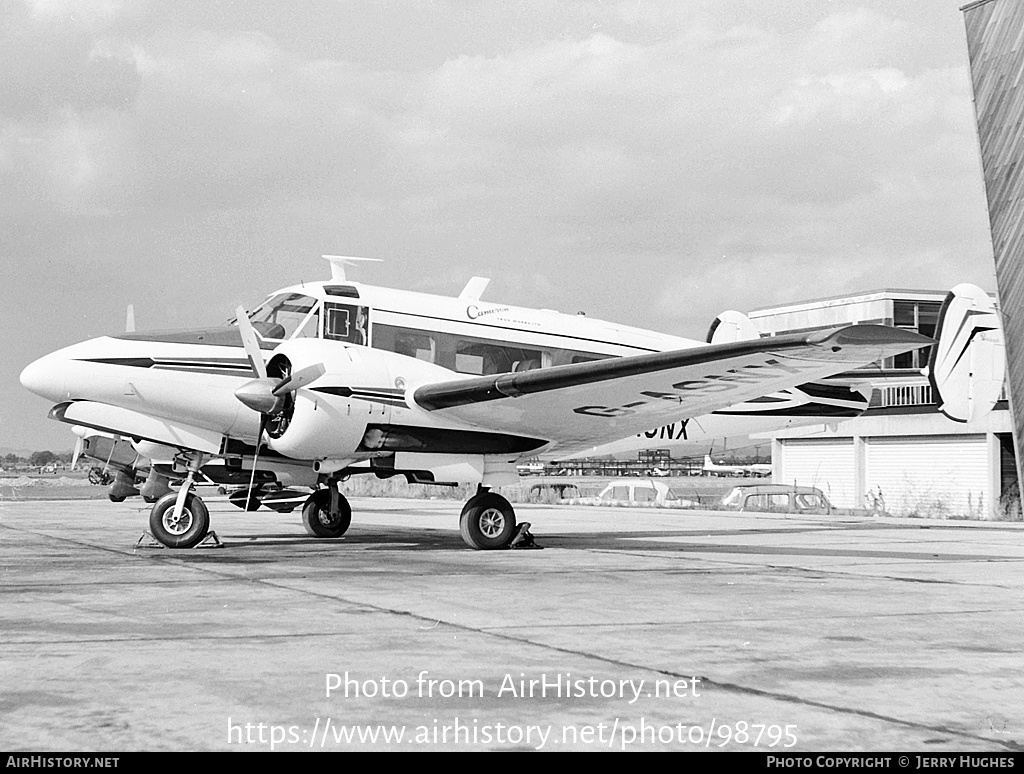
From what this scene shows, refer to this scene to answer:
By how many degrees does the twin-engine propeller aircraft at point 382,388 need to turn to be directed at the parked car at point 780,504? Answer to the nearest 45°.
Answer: approximately 180°

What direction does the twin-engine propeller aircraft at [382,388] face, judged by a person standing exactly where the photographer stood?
facing the viewer and to the left of the viewer

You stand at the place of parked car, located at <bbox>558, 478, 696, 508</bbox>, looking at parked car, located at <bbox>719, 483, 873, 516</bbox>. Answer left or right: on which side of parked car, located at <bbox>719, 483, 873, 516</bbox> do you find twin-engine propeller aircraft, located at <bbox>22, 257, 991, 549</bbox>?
right

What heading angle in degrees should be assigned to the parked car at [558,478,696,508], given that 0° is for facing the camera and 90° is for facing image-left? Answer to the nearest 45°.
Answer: approximately 90°

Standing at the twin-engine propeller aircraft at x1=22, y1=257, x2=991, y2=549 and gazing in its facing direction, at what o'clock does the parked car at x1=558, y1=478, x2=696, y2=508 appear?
The parked car is roughly at 5 o'clock from the twin-engine propeller aircraft.

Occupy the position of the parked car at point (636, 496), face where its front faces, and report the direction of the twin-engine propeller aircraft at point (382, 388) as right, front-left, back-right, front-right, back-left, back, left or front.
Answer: left

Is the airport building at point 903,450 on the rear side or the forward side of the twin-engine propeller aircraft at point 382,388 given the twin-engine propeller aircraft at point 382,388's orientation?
on the rear side
